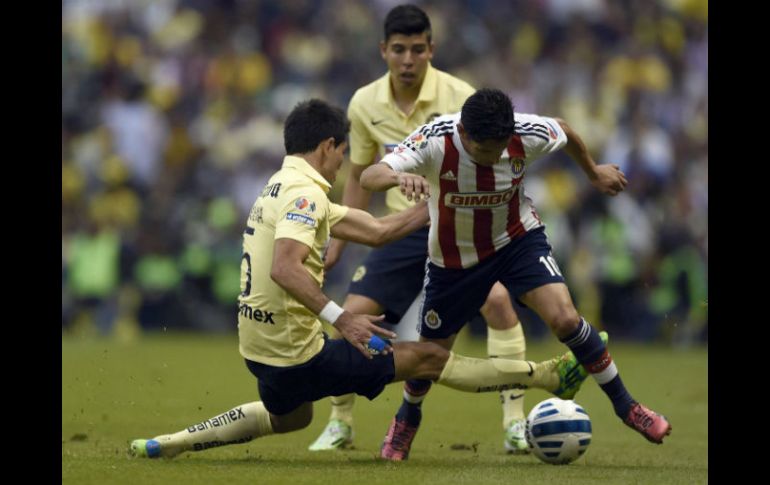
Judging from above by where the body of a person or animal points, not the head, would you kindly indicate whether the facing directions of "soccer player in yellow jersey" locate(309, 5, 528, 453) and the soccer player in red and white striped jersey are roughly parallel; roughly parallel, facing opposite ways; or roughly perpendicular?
roughly parallel

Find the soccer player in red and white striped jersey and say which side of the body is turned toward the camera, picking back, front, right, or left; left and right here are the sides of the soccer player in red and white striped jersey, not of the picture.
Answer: front

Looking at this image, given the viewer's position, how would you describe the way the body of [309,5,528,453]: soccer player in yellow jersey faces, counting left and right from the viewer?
facing the viewer

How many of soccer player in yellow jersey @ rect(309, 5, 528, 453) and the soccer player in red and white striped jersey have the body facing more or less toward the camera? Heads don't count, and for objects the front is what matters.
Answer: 2

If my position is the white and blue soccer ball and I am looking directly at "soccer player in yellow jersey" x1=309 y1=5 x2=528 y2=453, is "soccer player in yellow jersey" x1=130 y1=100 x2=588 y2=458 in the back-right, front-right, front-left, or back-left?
front-left

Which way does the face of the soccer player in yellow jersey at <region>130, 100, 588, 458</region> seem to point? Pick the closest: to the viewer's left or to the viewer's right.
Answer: to the viewer's right

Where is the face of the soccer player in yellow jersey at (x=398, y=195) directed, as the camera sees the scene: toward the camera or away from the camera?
toward the camera
